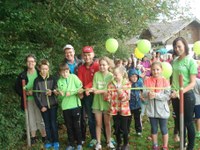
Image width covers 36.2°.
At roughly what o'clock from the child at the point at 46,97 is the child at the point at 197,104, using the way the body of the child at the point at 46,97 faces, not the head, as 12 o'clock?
the child at the point at 197,104 is roughly at 9 o'clock from the child at the point at 46,97.

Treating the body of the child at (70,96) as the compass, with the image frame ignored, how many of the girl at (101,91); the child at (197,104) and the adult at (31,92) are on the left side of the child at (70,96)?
2

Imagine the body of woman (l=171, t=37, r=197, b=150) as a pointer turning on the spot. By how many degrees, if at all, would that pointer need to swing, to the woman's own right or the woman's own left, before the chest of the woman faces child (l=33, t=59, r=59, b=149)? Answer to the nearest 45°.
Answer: approximately 45° to the woman's own right

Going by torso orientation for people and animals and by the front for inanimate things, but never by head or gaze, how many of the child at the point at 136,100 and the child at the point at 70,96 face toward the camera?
2

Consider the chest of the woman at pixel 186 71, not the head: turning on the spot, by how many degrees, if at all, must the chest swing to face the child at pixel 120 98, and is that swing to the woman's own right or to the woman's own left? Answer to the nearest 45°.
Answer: approximately 45° to the woman's own right

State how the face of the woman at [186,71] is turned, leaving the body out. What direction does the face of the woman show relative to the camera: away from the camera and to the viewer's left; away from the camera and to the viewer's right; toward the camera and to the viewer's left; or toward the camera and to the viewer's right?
toward the camera and to the viewer's left

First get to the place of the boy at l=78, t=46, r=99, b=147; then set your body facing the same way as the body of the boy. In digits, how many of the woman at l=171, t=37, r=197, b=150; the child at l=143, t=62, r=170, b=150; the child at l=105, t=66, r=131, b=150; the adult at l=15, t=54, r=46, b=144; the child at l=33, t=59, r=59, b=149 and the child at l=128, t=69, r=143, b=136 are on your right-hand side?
2

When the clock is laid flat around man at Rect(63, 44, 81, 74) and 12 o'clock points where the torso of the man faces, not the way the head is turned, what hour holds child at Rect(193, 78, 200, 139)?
The child is roughly at 9 o'clock from the man.

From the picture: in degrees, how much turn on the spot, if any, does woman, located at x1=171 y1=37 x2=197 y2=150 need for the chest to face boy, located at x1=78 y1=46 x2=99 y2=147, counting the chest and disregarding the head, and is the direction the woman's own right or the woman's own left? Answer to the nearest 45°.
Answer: approximately 45° to the woman's own right

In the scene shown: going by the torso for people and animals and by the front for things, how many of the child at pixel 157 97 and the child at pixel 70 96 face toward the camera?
2

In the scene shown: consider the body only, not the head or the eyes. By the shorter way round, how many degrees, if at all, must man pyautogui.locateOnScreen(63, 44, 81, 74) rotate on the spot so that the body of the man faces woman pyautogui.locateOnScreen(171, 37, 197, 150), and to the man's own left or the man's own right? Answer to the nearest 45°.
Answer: approximately 45° to the man's own left

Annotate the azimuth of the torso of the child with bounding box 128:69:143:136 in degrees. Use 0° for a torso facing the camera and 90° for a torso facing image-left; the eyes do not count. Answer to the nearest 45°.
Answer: approximately 0°
